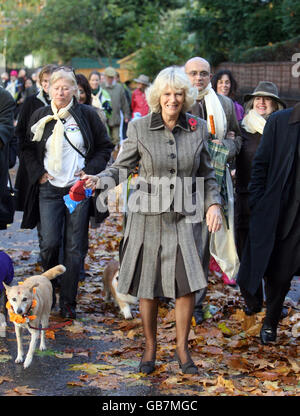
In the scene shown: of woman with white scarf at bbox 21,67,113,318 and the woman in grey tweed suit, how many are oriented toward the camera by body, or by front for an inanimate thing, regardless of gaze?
2

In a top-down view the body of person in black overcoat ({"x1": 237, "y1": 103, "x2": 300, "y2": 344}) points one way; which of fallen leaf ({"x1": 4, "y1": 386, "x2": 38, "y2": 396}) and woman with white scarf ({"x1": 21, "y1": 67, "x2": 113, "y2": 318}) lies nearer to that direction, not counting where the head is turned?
the fallen leaf

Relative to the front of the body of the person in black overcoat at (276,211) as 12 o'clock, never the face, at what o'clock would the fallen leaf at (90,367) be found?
The fallen leaf is roughly at 2 o'clock from the person in black overcoat.

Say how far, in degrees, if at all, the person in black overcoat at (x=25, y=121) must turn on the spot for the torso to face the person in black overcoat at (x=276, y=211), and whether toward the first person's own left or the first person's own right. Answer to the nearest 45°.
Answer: approximately 45° to the first person's own left
